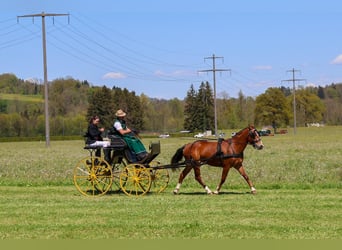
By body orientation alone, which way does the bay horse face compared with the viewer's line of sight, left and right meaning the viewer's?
facing to the right of the viewer

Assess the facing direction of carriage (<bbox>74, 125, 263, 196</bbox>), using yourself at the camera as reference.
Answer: facing to the right of the viewer

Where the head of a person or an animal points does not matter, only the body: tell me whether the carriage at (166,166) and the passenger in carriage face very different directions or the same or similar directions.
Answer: same or similar directions

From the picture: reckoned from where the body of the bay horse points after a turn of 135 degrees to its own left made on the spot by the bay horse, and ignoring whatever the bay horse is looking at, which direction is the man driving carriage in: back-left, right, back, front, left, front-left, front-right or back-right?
front-left

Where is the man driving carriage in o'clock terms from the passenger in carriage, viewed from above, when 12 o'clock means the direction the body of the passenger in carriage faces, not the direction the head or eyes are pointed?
The man driving carriage is roughly at 1 o'clock from the passenger in carriage.

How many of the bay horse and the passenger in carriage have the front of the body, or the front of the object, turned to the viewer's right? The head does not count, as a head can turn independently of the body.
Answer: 2

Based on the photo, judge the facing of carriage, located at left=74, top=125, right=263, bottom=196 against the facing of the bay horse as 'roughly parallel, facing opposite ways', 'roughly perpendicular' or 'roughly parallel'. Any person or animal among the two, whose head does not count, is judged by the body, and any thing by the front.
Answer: roughly parallel

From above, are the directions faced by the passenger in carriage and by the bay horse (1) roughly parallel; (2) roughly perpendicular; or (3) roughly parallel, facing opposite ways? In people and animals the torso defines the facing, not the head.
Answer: roughly parallel

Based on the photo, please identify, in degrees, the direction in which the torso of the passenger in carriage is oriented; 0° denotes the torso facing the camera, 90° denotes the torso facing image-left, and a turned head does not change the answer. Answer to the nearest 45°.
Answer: approximately 270°

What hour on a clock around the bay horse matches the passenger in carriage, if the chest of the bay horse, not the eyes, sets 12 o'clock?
The passenger in carriage is roughly at 6 o'clock from the bay horse.

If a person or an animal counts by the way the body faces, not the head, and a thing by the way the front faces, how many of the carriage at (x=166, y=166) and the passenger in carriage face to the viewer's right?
2
